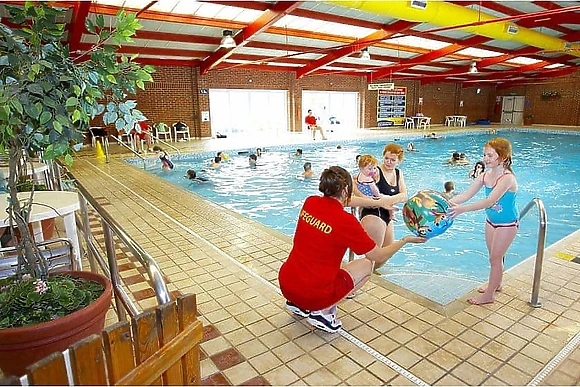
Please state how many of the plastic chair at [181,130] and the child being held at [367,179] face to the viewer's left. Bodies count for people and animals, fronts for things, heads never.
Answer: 0

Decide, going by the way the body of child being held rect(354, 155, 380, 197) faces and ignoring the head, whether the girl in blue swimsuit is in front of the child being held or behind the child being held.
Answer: in front

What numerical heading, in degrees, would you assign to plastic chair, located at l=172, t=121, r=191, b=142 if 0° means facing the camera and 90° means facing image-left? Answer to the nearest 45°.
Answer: approximately 315°

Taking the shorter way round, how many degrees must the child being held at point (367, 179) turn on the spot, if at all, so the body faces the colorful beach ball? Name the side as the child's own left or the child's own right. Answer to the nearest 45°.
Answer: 0° — they already face it

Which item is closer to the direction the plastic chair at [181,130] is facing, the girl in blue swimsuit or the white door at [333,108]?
the girl in blue swimsuit

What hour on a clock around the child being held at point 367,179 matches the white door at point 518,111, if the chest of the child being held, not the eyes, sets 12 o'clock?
The white door is roughly at 8 o'clock from the child being held.

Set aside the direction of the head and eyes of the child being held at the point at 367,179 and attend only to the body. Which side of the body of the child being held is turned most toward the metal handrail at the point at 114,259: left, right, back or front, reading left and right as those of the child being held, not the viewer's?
right

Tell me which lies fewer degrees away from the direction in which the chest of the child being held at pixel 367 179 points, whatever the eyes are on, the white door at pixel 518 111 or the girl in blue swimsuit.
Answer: the girl in blue swimsuit
